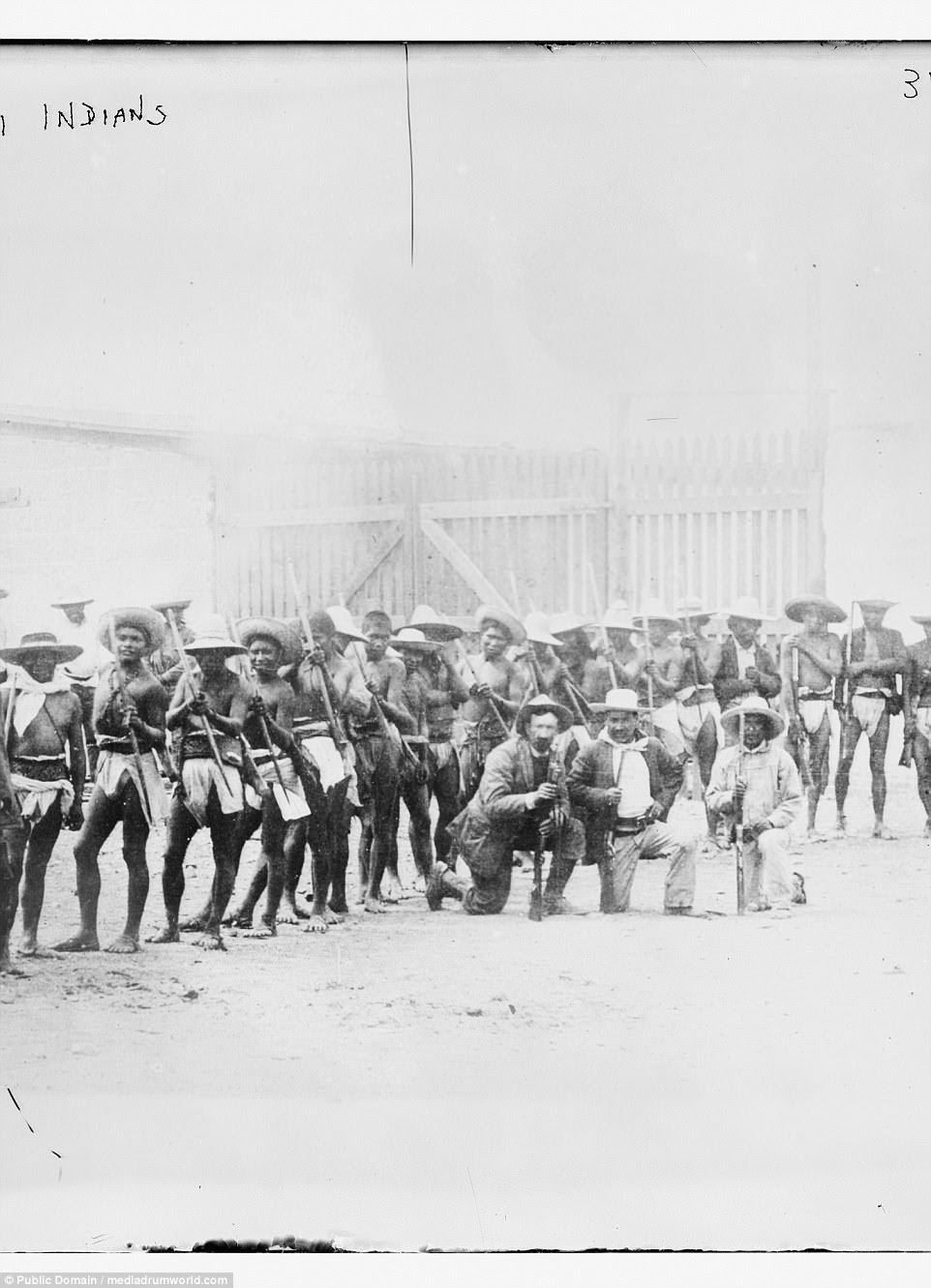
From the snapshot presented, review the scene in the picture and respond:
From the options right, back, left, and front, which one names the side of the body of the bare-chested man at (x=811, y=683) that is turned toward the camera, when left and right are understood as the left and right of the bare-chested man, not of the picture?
front

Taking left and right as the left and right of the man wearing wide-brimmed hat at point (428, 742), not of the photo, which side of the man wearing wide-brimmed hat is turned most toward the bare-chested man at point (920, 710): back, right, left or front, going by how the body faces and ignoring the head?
left

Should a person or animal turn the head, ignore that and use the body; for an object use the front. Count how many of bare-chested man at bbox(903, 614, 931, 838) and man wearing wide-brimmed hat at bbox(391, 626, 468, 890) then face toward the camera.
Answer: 2

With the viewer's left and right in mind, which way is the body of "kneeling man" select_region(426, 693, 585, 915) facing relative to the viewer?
facing the viewer and to the right of the viewer

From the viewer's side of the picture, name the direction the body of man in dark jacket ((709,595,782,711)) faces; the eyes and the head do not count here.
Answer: toward the camera

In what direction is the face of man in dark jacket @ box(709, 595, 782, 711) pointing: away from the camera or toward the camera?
toward the camera

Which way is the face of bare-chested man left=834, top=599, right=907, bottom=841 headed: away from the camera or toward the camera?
toward the camera

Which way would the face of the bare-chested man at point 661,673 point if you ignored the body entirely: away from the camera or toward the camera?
toward the camera

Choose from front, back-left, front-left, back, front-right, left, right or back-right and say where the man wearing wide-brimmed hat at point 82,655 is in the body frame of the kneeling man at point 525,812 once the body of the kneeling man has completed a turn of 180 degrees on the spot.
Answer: front-left

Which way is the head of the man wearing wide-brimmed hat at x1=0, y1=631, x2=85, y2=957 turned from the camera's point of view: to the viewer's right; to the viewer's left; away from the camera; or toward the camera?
toward the camera

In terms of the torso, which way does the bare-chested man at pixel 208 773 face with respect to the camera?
toward the camera
